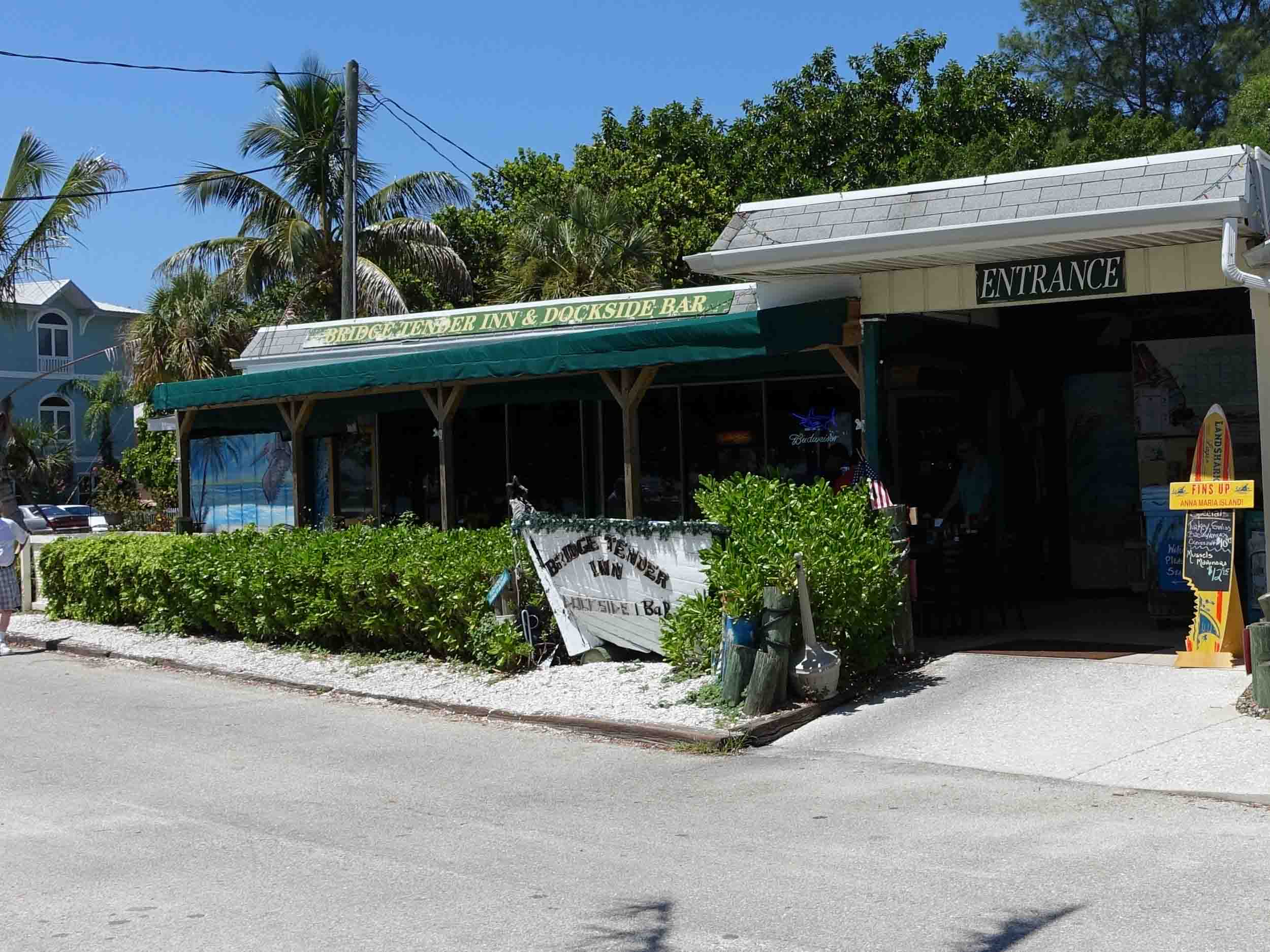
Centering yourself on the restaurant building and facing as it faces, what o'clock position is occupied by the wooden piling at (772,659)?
The wooden piling is roughly at 11 o'clock from the restaurant building.

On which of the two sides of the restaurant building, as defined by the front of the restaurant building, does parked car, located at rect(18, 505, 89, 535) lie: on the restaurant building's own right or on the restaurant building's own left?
on the restaurant building's own right

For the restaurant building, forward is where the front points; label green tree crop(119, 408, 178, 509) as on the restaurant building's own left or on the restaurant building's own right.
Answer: on the restaurant building's own right

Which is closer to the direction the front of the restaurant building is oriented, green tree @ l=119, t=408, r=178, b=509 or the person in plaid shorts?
the person in plaid shorts

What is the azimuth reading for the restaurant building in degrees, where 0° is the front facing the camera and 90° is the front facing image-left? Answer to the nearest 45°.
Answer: approximately 45°

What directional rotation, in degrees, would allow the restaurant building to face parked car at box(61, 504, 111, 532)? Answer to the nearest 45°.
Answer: approximately 90° to its right

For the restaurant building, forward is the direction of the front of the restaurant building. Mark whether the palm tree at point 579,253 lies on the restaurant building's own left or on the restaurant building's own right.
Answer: on the restaurant building's own right

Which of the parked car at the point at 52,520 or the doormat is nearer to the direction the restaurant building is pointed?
the doormat

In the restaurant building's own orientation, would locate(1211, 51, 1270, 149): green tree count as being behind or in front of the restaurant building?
behind

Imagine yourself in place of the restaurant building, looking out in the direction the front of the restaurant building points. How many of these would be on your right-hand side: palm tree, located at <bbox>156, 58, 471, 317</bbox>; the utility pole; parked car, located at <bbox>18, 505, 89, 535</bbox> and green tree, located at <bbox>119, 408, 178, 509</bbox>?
4
